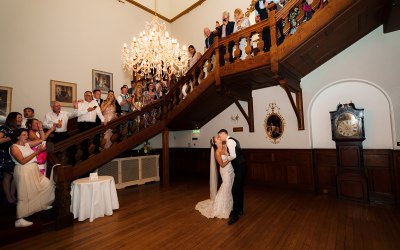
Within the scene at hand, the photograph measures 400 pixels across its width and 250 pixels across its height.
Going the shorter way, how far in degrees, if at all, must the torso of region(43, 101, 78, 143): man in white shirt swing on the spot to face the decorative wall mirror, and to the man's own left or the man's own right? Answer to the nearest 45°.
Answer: approximately 45° to the man's own left

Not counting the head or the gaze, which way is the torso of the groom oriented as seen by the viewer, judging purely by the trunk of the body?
to the viewer's left

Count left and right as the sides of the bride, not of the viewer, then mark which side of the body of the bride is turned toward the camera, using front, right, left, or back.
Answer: right

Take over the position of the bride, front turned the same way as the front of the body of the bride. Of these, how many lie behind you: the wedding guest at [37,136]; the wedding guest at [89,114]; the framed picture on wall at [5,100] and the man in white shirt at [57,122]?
4

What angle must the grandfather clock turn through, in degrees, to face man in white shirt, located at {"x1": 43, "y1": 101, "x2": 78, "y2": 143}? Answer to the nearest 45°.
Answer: approximately 45° to its right

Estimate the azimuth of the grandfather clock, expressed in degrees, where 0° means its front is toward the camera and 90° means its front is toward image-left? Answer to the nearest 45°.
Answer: approximately 0°

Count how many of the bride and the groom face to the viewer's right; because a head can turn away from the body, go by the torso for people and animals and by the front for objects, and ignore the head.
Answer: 1

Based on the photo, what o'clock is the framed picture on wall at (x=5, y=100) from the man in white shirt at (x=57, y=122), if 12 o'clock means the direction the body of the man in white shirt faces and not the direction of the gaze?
The framed picture on wall is roughly at 6 o'clock from the man in white shirt.

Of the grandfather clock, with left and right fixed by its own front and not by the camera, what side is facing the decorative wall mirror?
right
